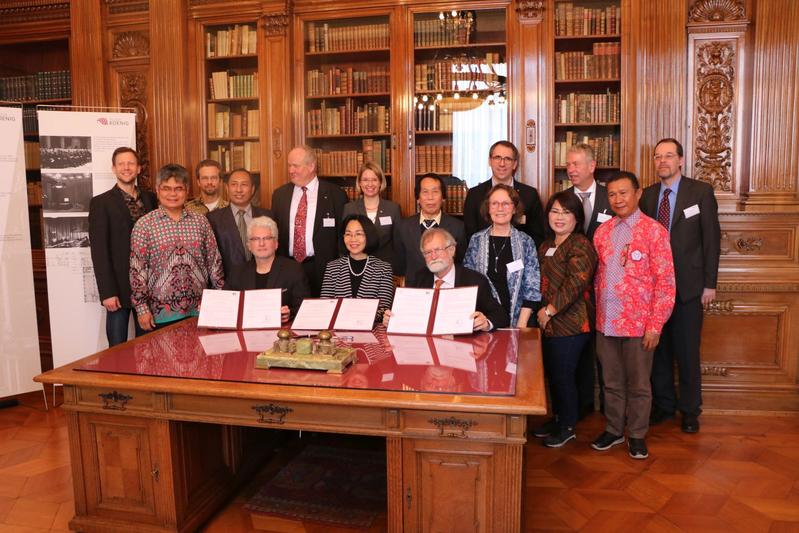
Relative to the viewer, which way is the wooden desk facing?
toward the camera

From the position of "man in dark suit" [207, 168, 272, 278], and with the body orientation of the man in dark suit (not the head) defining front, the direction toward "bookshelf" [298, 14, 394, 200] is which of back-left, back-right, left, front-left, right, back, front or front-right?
back-left

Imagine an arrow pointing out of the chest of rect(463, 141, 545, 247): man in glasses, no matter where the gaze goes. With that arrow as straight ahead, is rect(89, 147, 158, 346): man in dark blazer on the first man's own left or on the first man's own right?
on the first man's own right

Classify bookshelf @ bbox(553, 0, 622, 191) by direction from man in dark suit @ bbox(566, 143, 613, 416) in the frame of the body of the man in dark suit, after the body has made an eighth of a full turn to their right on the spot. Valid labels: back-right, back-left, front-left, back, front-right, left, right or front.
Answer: right

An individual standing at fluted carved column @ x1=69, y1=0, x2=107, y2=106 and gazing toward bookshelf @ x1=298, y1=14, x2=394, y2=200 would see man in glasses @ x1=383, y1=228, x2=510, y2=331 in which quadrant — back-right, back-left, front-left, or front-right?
front-right

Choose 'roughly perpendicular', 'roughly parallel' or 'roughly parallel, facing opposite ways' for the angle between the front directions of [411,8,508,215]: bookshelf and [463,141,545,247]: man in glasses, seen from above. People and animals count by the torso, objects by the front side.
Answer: roughly parallel

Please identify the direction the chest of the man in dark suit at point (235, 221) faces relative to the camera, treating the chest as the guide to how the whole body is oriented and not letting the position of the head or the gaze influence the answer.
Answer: toward the camera

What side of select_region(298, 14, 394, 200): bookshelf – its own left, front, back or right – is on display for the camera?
front

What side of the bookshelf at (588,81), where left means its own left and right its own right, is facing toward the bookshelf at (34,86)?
right

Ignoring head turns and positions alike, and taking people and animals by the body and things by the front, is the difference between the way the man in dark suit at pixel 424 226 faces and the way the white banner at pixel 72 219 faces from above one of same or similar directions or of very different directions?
same or similar directions

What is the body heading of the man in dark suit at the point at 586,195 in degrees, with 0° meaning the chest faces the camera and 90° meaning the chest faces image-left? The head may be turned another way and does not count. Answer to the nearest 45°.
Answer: approximately 45°

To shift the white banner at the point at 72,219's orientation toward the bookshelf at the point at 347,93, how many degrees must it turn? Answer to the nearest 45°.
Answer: approximately 90° to its left

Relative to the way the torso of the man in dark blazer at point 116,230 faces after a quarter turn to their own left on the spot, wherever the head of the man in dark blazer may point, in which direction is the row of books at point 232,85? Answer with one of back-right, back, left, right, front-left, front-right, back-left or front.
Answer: front
